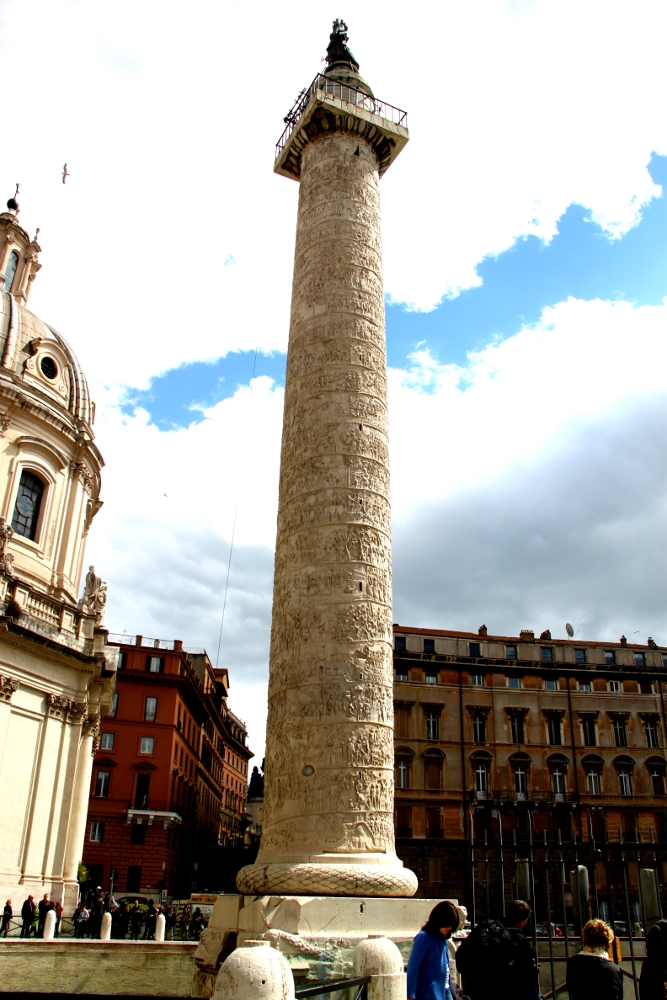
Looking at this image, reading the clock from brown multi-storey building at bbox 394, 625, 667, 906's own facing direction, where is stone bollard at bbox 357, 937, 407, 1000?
The stone bollard is roughly at 12 o'clock from the brown multi-storey building.

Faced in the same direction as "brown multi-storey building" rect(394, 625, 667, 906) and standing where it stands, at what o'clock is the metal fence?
The metal fence is roughly at 12 o'clock from the brown multi-storey building.

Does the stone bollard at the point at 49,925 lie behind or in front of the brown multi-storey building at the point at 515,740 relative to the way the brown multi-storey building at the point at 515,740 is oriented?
in front

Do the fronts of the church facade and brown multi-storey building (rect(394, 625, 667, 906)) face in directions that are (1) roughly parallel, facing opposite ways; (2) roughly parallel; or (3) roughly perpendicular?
roughly perpendicular

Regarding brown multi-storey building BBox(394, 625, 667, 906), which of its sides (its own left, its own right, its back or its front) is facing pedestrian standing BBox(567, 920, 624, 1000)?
front

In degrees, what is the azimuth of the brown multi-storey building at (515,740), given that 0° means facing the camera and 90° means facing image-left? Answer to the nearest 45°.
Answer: approximately 0°

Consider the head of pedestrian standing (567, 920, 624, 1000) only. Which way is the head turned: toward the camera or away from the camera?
away from the camera

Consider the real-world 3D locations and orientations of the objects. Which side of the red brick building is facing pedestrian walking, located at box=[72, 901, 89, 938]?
front
